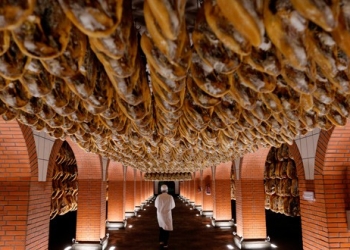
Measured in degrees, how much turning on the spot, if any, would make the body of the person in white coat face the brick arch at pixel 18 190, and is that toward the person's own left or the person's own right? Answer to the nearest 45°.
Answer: approximately 135° to the person's own left

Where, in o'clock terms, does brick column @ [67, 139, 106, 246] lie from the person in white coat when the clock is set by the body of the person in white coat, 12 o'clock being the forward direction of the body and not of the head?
The brick column is roughly at 10 o'clock from the person in white coat.

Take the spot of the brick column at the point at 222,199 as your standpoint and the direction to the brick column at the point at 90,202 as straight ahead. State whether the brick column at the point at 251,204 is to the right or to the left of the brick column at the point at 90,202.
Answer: left

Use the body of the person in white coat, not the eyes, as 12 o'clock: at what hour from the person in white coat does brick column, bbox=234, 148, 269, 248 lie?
The brick column is roughly at 2 o'clock from the person in white coat.

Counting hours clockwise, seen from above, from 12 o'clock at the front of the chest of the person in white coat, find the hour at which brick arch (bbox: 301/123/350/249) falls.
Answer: The brick arch is roughly at 5 o'clock from the person in white coat.

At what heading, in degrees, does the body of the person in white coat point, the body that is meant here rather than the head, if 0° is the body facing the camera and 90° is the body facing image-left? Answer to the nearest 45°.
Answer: approximately 180°
